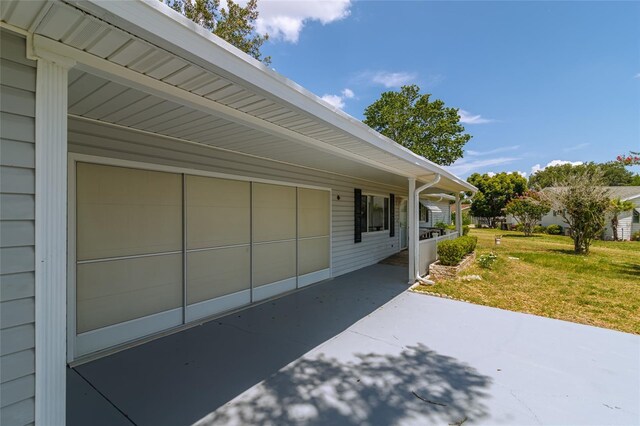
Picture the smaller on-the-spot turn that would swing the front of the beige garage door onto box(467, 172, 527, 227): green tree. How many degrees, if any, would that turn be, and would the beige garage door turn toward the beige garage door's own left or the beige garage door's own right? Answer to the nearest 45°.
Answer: approximately 90° to the beige garage door's own left

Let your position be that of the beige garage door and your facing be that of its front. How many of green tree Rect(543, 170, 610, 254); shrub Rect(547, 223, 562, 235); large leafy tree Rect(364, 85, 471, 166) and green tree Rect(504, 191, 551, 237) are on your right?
0

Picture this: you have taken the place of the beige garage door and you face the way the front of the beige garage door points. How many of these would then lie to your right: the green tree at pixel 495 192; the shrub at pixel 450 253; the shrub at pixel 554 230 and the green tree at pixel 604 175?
0

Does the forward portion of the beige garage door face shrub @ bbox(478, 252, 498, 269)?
no

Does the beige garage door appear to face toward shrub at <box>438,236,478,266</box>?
no

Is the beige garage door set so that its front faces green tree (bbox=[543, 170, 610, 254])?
no

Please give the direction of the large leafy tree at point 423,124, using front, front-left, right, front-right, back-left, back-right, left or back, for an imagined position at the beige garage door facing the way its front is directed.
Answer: left

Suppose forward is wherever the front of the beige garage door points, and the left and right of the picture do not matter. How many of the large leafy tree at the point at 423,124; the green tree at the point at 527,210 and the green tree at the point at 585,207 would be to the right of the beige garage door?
0

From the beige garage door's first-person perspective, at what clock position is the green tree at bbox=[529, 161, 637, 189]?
The green tree is roughly at 10 o'clock from the beige garage door.

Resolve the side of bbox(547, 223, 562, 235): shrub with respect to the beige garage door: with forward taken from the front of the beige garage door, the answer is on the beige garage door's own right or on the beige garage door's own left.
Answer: on the beige garage door's own left

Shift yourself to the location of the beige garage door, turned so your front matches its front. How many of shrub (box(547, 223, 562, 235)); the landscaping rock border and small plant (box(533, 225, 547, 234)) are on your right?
0

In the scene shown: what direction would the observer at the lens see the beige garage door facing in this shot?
facing the viewer and to the right of the viewer

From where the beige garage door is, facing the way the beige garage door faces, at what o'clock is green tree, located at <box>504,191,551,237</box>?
The green tree is roughly at 10 o'clock from the beige garage door.
